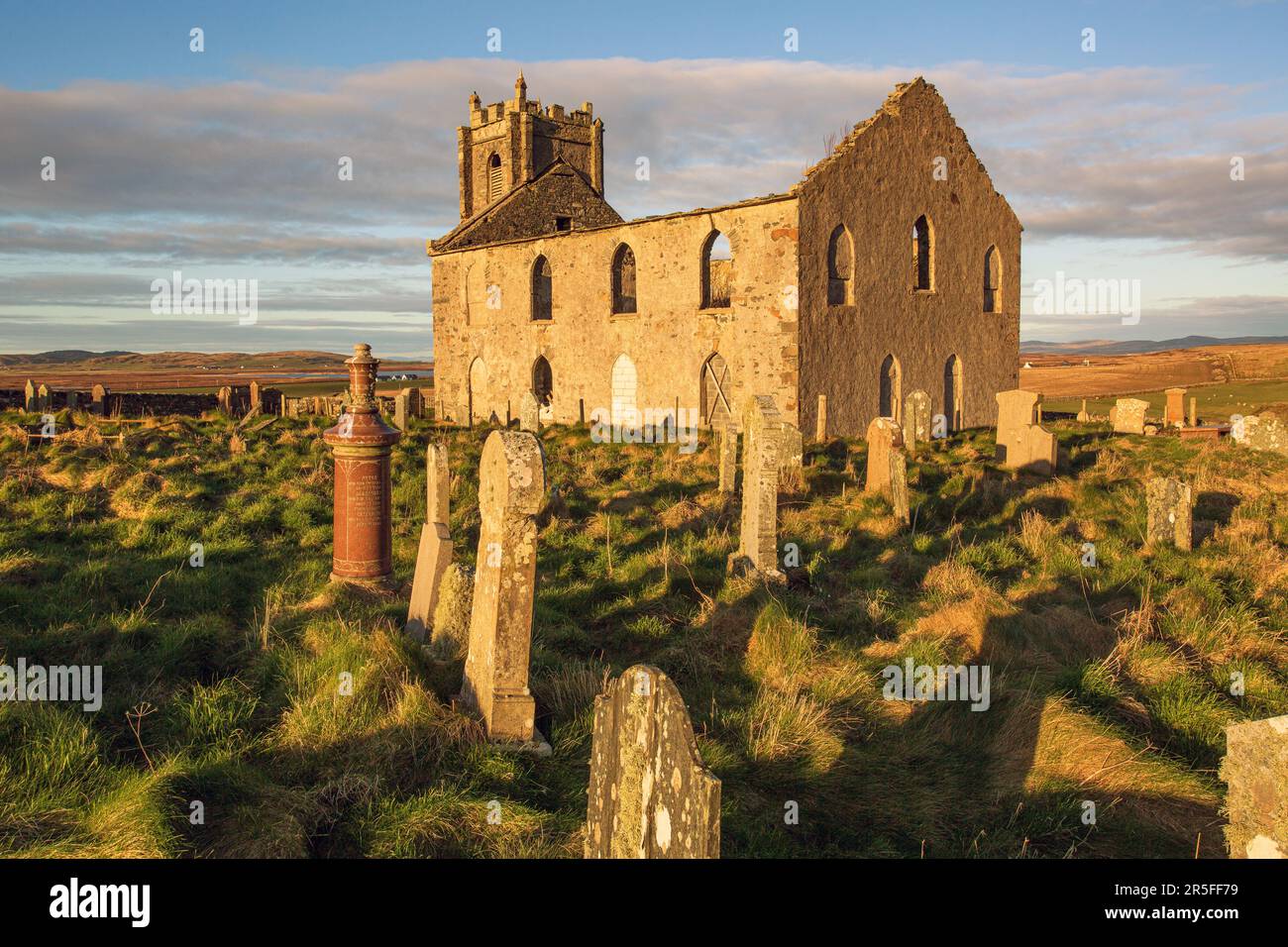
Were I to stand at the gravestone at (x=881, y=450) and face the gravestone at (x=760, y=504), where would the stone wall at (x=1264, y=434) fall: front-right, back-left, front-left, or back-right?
back-left
